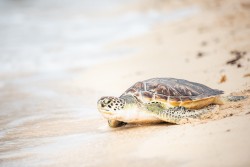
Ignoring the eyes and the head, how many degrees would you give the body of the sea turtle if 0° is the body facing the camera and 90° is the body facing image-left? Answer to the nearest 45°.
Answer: approximately 90°
